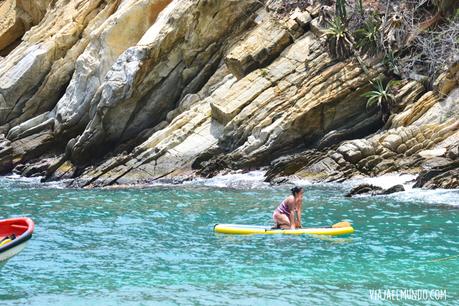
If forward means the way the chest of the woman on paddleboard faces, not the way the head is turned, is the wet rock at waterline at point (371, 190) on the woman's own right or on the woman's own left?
on the woman's own left

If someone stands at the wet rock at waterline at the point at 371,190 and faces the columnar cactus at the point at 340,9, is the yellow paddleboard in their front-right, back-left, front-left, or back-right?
back-left

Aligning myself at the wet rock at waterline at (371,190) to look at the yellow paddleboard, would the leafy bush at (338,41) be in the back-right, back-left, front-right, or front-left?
back-right

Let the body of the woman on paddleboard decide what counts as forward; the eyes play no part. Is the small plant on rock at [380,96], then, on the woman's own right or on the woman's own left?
on the woman's own left

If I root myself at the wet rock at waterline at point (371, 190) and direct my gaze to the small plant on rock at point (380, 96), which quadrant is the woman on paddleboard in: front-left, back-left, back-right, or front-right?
back-left
